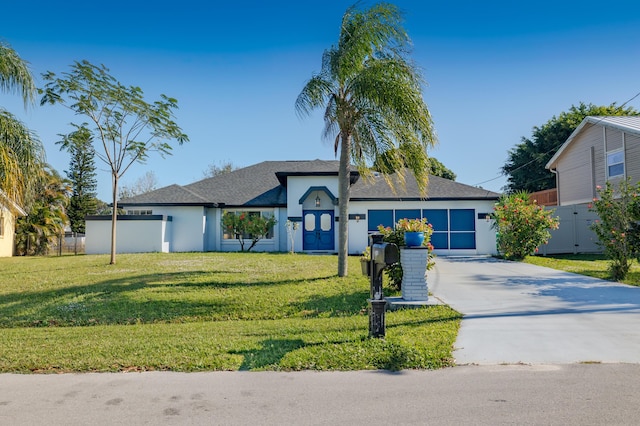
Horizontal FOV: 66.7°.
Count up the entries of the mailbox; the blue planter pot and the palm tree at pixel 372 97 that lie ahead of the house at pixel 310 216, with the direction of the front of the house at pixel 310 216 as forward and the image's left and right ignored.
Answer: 3

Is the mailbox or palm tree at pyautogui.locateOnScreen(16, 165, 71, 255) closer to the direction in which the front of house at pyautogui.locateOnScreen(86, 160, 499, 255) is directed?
the mailbox

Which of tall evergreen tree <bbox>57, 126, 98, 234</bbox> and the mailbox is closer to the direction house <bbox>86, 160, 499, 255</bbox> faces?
the mailbox

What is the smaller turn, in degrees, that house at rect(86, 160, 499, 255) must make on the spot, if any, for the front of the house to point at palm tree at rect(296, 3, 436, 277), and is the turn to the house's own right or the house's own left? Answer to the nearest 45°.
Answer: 0° — it already faces it

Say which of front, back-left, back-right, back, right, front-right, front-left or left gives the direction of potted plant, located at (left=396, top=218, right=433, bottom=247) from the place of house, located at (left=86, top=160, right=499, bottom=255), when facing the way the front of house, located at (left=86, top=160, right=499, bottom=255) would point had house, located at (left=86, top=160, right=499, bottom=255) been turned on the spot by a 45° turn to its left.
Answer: front-right

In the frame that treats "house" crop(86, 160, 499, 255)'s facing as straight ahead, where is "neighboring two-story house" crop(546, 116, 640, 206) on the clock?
The neighboring two-story house is roughly at 9 o'clock from the house.

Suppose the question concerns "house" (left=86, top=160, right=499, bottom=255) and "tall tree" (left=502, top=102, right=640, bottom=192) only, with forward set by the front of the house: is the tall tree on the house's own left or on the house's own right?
on the house's own left

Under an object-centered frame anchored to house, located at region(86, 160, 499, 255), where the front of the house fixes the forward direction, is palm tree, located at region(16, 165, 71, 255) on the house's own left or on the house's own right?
on the house's own right

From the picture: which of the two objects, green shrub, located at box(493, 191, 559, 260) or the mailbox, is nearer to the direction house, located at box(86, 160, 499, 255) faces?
the mailbox

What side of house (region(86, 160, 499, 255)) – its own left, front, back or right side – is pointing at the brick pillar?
front

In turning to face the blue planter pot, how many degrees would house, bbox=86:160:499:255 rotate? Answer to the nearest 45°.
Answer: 0° — it already faces it

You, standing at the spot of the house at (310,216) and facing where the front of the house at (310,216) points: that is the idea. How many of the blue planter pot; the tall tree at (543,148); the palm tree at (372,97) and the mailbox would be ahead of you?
3

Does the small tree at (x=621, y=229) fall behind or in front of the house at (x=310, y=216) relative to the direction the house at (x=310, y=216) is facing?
in front

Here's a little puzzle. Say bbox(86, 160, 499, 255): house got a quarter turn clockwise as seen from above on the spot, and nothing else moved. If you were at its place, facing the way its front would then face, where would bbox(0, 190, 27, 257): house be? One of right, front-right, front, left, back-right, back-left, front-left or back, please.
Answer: front

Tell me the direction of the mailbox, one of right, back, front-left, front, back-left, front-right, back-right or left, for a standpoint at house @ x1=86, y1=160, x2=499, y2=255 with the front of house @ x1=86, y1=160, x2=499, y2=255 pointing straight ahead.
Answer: front

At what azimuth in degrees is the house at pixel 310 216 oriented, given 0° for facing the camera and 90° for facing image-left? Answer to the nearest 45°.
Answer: approximately 0°

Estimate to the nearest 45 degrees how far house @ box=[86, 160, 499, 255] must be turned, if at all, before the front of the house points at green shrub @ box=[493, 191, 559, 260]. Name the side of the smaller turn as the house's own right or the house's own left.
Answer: approximately 45° to the house's own left
